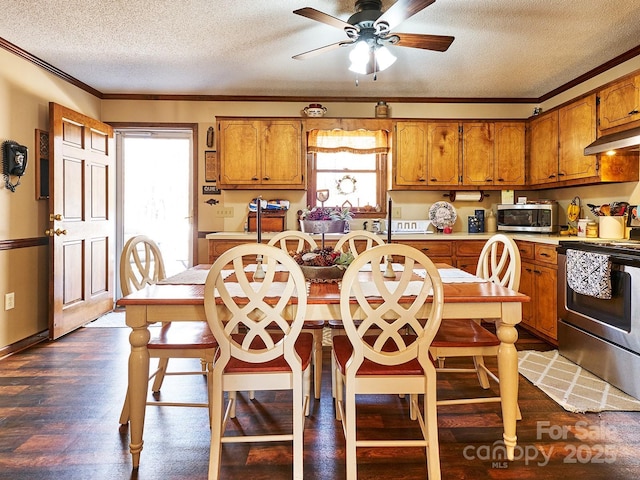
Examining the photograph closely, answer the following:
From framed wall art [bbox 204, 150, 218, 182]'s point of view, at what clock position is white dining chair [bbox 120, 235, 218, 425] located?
The white dining chair is roughly at 12 o'clock from the framed wall art.

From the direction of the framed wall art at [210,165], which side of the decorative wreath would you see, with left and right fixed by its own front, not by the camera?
right

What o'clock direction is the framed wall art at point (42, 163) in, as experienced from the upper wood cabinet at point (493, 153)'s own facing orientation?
The framed wall art is roughly at 2 o'clock from the upper wood cabinet.

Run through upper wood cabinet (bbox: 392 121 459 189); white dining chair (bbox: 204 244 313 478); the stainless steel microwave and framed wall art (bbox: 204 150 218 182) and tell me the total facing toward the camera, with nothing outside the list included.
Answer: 3

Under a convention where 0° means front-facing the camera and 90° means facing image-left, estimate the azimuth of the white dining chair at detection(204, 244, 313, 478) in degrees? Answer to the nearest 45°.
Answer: approximately 180°

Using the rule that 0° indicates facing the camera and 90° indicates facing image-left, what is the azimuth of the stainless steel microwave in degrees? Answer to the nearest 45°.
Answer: approximately 0°

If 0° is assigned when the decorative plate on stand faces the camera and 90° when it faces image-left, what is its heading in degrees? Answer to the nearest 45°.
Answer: approximately 0°

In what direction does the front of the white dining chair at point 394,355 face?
away from the camera

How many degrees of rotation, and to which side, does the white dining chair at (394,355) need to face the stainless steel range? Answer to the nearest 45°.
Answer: approximately 45° to its right
